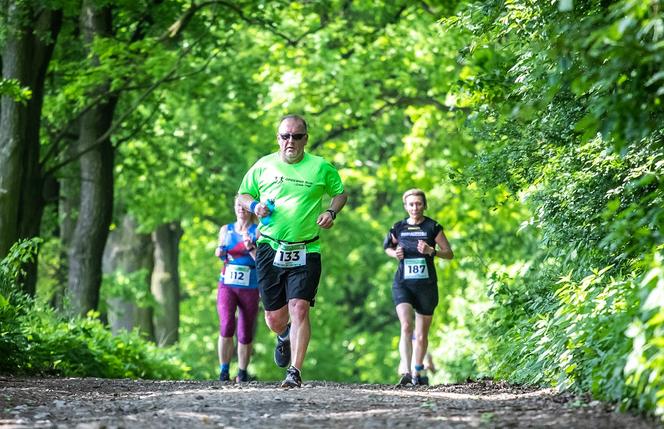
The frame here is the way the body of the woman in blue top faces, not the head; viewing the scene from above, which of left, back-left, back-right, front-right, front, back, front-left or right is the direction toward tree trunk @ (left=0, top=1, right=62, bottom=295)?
back-right

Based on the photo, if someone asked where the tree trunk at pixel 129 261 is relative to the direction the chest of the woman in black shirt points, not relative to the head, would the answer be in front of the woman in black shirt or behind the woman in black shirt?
behind

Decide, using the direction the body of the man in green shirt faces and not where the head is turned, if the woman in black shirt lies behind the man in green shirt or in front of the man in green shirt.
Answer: behind

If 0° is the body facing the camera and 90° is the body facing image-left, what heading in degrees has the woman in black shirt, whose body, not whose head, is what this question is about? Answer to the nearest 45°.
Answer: approximately 0°

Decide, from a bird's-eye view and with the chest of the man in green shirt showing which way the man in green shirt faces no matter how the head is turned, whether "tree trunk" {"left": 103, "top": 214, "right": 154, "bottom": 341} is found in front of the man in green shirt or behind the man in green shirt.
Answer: behind

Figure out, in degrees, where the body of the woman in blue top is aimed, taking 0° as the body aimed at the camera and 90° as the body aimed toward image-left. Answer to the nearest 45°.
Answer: approximately 0°

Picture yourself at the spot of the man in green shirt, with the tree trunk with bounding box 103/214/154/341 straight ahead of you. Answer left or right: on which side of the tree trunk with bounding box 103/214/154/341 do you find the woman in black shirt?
right

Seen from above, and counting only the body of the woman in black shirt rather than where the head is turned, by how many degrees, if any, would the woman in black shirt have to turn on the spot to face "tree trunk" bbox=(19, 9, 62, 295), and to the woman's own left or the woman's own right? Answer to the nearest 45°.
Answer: approximately 135° to the woman's own right

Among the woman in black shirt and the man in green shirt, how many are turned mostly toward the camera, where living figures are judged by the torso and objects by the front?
2
